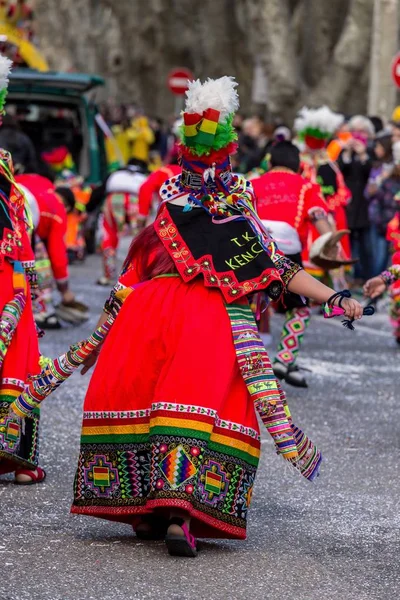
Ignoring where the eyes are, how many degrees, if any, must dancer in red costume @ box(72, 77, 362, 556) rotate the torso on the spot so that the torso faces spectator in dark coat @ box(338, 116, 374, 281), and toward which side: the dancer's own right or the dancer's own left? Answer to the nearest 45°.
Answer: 0° — they already face them

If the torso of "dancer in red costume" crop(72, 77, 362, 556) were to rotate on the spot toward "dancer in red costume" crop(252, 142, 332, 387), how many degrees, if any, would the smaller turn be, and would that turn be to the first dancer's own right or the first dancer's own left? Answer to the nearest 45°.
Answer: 0° — they already face them

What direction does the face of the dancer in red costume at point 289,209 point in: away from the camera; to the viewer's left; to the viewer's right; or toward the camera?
away from the camera

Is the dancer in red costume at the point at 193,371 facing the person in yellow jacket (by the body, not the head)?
yes

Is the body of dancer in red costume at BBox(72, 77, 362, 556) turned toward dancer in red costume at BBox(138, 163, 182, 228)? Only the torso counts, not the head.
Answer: yes

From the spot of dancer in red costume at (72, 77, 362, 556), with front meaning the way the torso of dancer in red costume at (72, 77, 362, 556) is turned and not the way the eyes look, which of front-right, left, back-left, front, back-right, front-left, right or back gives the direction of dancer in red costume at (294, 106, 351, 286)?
front

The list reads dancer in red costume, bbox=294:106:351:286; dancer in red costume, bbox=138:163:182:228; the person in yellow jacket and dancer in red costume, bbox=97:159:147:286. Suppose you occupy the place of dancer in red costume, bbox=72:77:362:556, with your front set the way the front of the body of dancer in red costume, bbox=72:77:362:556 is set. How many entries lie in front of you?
4

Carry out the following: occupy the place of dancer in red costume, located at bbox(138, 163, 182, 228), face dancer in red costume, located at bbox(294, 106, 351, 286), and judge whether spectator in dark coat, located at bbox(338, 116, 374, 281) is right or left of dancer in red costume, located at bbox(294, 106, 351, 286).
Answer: left

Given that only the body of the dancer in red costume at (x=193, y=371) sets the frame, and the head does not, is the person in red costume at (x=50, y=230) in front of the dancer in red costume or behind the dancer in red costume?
in front

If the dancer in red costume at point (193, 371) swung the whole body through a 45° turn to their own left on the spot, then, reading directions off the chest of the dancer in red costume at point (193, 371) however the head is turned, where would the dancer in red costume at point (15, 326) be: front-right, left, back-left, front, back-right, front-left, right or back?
front

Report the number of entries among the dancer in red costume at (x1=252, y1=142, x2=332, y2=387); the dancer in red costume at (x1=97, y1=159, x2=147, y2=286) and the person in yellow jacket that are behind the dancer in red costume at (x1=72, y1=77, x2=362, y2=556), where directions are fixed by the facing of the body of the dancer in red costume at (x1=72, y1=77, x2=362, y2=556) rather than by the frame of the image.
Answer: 0

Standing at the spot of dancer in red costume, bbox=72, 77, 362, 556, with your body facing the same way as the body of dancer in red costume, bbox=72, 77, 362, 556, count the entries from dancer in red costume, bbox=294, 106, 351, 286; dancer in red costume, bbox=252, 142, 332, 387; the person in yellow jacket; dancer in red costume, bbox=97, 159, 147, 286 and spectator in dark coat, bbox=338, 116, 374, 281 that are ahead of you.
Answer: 5

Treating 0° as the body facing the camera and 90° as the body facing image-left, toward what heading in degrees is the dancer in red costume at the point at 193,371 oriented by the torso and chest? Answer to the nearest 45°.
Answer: approximately 180°

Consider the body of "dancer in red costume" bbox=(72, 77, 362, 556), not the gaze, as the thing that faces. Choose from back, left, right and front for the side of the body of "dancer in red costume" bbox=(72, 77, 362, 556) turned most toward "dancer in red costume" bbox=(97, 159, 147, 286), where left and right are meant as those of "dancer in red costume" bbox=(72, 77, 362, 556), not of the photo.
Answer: front
